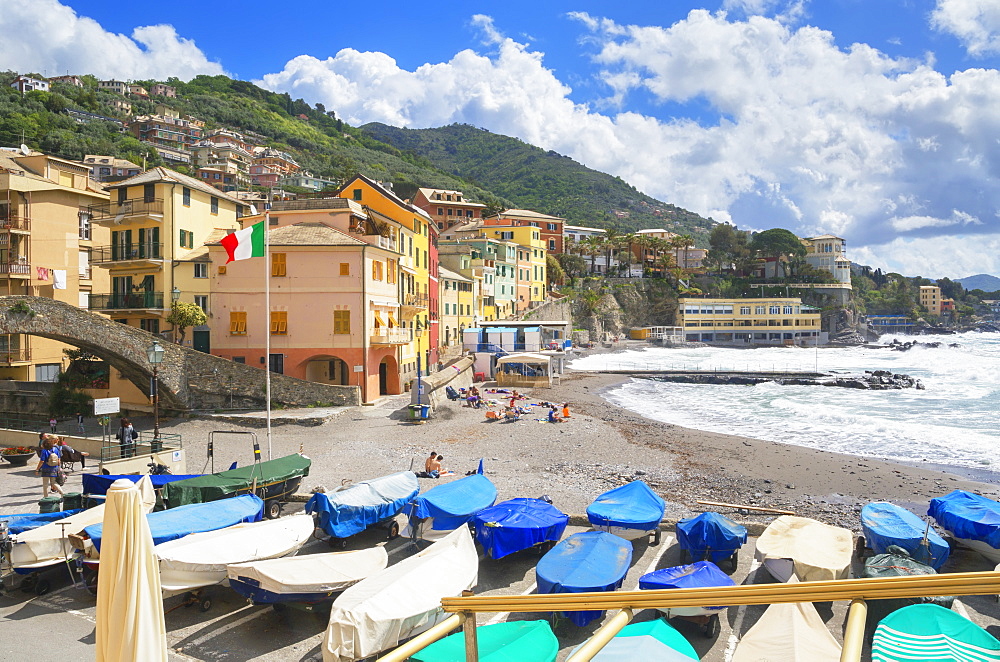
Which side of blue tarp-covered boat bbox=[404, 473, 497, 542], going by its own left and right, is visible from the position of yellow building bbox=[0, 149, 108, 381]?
left

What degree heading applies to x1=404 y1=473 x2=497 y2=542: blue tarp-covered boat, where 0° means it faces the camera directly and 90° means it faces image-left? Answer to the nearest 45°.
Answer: approximately 225°

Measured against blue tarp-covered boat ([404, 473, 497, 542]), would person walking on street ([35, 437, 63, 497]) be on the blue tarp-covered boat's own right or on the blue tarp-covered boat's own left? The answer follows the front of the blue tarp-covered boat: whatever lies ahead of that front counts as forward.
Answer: on the blue tarp-covered boat's own left

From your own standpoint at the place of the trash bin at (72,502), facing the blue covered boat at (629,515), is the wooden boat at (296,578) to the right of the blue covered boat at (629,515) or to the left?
right

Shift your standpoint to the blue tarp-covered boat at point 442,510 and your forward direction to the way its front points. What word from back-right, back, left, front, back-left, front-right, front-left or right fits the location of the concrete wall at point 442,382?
front-left

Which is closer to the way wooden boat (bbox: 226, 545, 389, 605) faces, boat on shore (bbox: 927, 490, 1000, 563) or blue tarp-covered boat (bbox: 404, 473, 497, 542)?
the blue tarp-covered boat

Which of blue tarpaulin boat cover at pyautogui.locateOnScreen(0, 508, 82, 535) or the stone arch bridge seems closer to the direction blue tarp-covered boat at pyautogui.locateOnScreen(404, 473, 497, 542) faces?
the stone arch bridge
